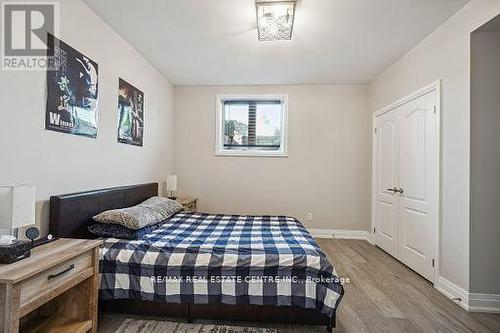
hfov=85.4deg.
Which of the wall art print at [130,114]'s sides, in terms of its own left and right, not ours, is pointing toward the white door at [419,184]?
front

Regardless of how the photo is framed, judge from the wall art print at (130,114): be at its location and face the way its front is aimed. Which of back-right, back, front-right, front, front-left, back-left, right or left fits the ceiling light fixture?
front

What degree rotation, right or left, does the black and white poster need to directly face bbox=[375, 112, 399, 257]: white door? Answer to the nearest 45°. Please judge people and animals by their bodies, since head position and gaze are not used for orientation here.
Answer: approximately 45° to its left

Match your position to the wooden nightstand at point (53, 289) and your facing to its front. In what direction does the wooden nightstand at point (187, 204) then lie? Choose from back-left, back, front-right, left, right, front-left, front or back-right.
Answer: left

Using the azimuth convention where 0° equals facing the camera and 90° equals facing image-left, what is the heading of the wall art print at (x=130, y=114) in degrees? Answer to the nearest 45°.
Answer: approximately 315°

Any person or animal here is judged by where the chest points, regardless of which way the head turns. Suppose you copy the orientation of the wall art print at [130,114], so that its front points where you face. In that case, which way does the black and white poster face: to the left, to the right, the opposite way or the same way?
the same way

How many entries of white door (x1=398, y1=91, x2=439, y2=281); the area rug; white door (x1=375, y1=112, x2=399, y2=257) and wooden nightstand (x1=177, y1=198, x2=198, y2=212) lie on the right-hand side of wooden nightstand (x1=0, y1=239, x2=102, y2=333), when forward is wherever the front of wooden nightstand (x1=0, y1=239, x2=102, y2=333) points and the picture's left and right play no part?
0

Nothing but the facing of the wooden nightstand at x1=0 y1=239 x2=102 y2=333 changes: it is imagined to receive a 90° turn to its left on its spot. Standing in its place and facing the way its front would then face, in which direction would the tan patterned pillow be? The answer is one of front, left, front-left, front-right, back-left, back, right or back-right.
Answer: front

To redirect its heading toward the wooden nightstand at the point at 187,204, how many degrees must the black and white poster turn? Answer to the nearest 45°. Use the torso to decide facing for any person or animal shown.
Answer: approximately 90° to its left

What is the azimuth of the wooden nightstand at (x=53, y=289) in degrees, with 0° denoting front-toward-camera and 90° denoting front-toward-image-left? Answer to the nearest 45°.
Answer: approximately 315°

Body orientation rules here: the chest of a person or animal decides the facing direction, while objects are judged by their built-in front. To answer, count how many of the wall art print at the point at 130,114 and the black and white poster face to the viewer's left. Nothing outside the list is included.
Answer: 0

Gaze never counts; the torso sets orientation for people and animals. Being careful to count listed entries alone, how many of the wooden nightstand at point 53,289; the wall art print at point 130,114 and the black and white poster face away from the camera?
0

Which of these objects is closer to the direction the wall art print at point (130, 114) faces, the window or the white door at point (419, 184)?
the white door

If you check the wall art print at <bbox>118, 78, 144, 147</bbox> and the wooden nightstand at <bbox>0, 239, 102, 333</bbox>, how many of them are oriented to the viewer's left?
0

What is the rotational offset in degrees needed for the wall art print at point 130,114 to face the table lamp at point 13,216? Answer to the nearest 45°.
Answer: approximately 45° to its right

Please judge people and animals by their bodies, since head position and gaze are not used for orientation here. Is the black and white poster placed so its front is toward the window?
no

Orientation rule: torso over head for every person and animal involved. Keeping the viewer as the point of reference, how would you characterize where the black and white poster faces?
facing the viewer and to the right of the viewer
